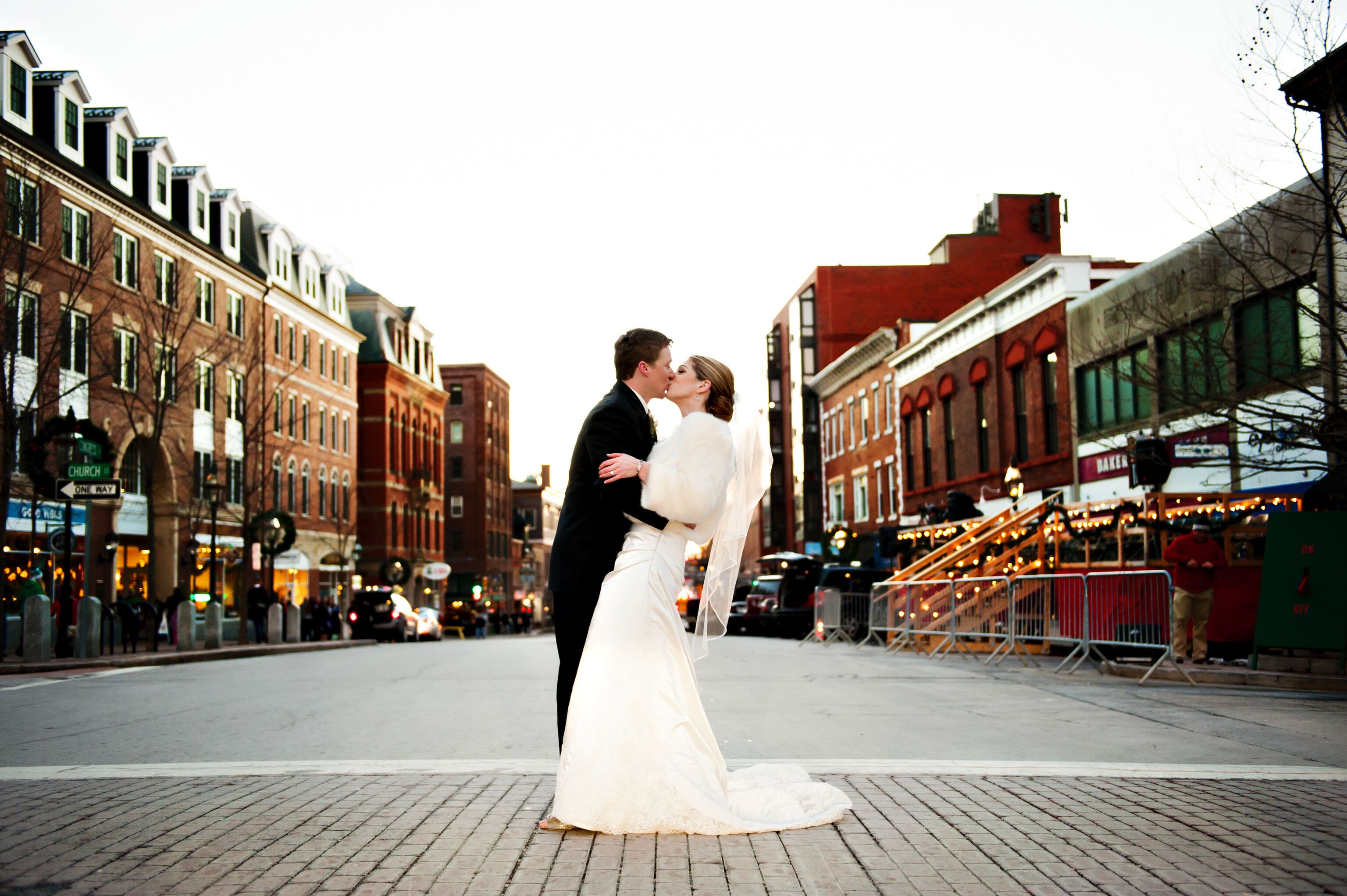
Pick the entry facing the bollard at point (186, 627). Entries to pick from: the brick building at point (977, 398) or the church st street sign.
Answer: the brick building

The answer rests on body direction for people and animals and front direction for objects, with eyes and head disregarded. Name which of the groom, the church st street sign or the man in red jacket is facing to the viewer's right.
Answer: the groom

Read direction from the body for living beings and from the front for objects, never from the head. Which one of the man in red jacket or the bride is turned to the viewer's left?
the bride

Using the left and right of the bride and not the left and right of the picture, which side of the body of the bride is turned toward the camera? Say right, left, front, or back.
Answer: left

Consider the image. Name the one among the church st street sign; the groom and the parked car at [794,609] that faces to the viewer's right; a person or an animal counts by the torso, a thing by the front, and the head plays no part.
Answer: the groom

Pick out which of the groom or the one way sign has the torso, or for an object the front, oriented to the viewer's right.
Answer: the groom

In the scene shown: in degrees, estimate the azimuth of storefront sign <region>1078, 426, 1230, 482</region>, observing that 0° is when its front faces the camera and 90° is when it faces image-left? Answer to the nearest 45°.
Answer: approximately 45°

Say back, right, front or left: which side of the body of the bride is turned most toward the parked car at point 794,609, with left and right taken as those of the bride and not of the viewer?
right

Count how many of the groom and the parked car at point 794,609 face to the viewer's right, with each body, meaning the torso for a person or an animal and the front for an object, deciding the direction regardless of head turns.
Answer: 1

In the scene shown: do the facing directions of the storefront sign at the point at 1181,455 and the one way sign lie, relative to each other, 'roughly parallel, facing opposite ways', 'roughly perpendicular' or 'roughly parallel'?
roughly perpendicular

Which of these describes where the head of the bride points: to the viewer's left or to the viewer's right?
to the viewer's left

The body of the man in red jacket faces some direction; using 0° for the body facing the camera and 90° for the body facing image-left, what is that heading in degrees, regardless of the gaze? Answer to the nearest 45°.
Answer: approximately 0°

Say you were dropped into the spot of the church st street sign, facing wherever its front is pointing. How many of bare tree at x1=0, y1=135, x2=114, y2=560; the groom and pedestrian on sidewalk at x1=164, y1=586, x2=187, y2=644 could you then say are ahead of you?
1

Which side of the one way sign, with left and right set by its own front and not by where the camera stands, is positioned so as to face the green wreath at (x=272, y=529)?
back
